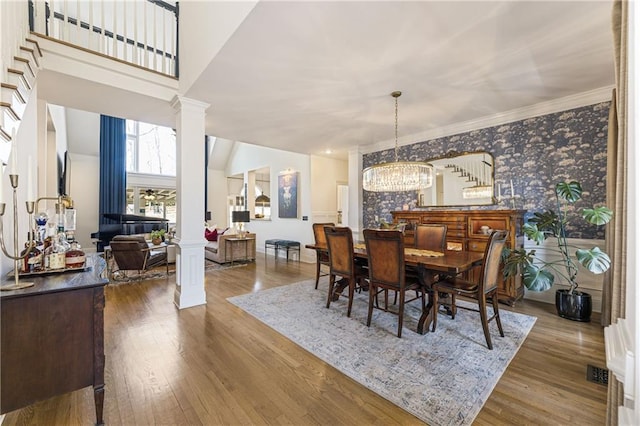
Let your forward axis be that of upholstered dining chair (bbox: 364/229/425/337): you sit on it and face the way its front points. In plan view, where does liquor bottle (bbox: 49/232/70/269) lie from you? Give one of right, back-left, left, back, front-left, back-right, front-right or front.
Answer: back

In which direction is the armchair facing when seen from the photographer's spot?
facing away from the viewer and to the right of the viewer

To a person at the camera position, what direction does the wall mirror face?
facing the viewer and to the left of the viewer

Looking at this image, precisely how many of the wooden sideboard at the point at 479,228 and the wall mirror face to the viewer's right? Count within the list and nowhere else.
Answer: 0

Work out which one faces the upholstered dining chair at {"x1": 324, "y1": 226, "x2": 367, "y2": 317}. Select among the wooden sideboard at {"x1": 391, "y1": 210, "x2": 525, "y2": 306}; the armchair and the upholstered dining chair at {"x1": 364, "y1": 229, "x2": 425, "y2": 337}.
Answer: the wooden sideboard

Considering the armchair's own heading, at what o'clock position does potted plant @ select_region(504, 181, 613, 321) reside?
The potted plant is roughly at 3 o'clock from the armchair.

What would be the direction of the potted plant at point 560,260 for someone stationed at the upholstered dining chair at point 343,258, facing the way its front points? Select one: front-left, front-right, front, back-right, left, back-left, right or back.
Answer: front-right

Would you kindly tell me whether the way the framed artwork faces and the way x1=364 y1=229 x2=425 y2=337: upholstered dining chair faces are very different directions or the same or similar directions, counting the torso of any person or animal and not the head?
very different directions

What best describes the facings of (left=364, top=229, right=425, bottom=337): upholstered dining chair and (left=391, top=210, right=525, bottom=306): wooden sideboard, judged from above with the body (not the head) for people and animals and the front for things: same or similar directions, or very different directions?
very different directions

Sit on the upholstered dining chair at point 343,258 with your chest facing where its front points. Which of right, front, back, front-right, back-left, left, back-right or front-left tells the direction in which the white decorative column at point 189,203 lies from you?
back-left

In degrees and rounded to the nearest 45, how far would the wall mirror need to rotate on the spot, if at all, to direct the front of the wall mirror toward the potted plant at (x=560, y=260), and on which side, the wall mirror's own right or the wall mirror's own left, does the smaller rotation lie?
approximately 90° to the wall mirror's own left

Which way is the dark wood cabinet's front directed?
to the viewer's right

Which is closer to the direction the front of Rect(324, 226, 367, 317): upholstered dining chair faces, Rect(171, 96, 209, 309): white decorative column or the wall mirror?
the wall mirror

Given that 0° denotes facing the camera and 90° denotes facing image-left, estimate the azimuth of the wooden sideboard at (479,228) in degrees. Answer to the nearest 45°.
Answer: approximately 45°

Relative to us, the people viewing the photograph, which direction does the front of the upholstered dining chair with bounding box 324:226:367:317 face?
facing away from the viewer and to the right of the viewer

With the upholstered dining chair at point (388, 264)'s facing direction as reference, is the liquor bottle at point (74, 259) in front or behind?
behind

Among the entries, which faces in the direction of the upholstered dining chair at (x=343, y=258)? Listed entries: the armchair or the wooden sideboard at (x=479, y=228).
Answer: the wooden sideboard

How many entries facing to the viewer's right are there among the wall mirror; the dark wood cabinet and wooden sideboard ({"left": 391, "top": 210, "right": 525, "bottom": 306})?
1
